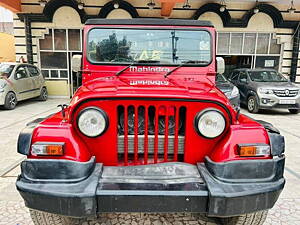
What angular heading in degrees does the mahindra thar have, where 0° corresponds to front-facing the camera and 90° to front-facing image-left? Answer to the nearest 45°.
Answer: approximately 0°

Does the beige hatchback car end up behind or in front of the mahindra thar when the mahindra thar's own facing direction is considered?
behind

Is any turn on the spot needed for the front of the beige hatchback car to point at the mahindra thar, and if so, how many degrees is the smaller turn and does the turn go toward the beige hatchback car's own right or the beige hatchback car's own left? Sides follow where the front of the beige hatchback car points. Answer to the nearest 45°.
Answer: approximately 45° to the beige hatchback car's own left

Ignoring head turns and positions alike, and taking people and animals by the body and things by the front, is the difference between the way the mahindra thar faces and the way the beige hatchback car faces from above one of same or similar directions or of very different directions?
same or similar directions
